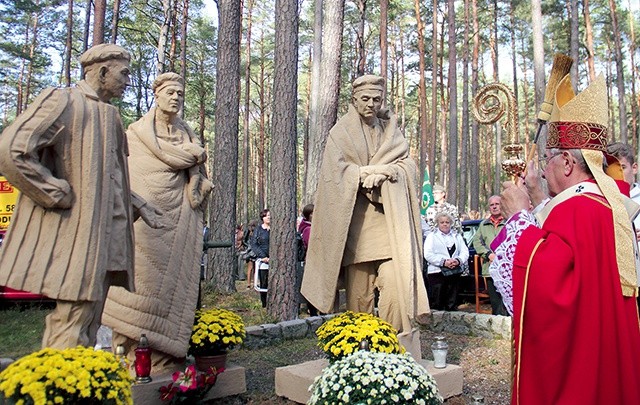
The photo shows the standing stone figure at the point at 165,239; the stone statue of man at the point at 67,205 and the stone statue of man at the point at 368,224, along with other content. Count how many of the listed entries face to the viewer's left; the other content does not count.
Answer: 0

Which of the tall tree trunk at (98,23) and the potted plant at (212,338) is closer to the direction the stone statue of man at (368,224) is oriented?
the potted plant

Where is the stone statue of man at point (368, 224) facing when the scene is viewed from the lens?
facing the viewer

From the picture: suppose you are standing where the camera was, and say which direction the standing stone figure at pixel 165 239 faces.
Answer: facing the viewer and to the right of the viewer

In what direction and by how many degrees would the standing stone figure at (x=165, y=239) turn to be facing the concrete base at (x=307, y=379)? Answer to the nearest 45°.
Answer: approximately 45° to its left

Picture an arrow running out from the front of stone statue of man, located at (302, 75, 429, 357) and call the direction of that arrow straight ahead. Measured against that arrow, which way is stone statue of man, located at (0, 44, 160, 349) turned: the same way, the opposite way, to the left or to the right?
to the left

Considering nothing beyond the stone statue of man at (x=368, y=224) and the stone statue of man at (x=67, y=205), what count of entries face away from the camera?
0

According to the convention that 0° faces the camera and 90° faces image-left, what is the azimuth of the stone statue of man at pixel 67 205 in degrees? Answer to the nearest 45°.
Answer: approximately 315°

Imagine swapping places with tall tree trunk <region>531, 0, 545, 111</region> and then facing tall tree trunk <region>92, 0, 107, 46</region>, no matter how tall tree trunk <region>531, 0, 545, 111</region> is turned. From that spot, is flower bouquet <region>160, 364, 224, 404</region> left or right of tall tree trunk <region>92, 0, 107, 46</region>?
left

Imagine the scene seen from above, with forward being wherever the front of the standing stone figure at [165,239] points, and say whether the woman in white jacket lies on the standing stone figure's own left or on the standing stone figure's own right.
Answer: on the standing stone figure's own left

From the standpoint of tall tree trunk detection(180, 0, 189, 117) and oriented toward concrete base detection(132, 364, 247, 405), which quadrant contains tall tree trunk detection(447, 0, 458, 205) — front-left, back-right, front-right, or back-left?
front-left

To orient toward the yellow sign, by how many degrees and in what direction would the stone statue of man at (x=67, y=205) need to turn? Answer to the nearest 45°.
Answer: approximately 135° to its left

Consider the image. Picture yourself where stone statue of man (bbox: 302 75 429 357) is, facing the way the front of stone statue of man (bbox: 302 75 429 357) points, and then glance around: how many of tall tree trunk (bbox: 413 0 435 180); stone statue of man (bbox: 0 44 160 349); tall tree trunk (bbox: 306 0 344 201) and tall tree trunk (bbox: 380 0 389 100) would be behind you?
3

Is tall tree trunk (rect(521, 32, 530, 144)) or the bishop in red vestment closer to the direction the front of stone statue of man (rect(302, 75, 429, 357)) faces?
the bishop in red vestment

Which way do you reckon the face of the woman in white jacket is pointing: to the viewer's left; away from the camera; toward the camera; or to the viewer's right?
toward the camera

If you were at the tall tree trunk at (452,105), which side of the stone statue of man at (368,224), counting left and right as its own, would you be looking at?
back

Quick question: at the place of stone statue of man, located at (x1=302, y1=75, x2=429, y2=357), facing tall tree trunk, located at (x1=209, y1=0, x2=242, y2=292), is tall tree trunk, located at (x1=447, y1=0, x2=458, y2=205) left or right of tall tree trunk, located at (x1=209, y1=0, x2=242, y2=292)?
right
